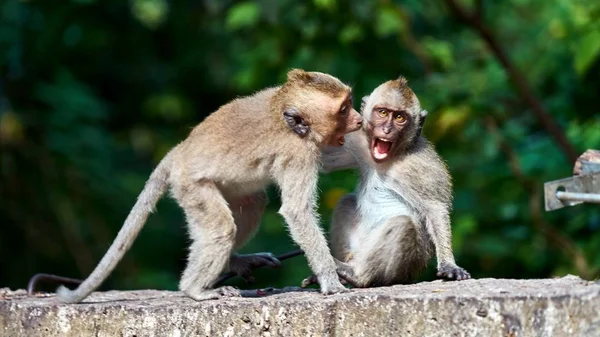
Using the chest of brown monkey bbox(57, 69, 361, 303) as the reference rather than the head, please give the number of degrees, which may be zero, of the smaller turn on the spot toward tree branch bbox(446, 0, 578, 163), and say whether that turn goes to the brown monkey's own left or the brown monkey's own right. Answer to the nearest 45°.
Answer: approximately 45° to the brown monkey's own left

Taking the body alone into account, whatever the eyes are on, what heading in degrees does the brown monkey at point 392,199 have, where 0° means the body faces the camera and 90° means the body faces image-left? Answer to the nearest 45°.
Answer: approximately 45°

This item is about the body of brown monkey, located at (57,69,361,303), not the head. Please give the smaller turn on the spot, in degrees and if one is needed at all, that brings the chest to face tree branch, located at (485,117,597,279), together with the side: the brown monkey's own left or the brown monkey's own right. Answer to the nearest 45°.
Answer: approximately 45° to the brown monkey's own left

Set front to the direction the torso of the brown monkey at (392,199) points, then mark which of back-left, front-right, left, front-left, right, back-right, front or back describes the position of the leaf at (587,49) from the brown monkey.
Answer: back

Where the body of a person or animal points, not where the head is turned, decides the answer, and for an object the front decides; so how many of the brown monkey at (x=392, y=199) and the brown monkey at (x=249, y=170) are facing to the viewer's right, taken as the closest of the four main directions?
1

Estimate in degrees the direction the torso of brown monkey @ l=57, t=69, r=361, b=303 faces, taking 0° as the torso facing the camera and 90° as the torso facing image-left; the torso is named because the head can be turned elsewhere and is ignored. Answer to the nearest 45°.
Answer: approximately 270°

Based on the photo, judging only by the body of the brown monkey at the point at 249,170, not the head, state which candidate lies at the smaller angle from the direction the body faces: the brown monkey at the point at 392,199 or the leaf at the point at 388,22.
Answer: the brown monkey
